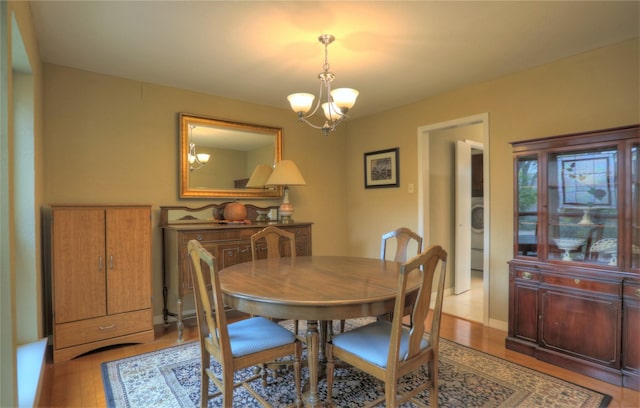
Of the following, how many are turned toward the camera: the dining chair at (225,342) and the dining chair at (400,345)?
0

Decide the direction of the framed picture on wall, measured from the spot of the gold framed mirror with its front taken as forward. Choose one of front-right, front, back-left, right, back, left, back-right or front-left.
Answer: front-left

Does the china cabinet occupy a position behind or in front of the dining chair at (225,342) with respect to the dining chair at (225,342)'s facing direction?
in front

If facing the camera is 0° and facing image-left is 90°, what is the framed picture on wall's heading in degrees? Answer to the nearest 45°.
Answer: approximately 45°

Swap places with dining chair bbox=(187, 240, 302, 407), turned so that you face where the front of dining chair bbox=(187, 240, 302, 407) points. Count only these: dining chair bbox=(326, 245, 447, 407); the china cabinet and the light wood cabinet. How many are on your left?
1

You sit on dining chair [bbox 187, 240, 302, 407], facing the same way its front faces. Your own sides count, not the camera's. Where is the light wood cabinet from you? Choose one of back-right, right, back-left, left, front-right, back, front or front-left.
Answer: left

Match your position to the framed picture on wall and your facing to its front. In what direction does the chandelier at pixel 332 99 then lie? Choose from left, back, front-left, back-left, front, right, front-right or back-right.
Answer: front-left

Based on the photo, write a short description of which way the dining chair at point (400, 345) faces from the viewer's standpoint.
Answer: facing away from the viewer and to the left of the viewer

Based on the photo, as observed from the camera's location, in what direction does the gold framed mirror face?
facing the viewer and to the right of the viewer

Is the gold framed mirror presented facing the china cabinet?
yes

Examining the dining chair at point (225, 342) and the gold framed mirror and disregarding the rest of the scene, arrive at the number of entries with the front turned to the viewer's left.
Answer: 0

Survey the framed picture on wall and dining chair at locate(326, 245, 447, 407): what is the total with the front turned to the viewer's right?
0

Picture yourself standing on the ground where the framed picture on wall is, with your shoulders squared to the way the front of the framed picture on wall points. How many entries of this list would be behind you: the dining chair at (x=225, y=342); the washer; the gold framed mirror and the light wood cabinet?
1
